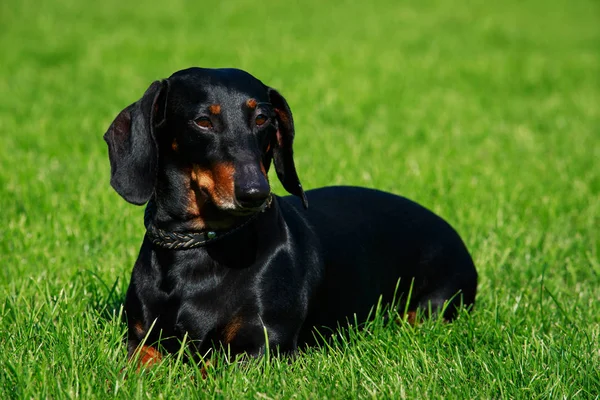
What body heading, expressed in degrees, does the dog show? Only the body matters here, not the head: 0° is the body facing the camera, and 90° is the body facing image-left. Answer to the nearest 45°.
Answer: approximately 45°
